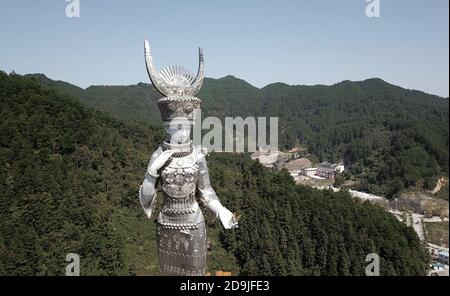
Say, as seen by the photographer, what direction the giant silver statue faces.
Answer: facing the viewer and to the right of the viewer
